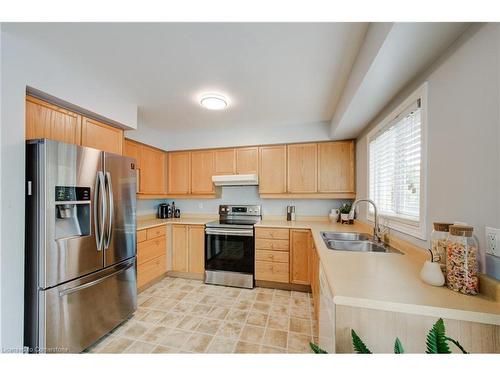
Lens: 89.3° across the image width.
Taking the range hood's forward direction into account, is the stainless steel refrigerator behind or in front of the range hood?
in front

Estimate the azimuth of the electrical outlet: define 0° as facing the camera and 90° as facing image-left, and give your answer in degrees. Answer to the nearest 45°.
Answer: approximately 45°

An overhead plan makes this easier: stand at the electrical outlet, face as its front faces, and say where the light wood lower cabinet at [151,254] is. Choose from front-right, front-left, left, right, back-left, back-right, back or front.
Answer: front-right

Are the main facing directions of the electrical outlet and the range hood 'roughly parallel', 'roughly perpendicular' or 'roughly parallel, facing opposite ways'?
roughly perpendicular

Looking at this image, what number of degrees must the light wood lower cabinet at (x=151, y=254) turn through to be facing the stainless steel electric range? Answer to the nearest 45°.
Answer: approximately 45° to its left

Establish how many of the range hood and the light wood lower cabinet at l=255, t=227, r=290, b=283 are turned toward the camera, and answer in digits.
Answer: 2

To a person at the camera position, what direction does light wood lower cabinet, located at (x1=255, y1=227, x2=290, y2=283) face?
facing the viewer

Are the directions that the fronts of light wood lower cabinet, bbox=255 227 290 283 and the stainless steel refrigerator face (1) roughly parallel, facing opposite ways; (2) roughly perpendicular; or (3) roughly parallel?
roughly perpendicular

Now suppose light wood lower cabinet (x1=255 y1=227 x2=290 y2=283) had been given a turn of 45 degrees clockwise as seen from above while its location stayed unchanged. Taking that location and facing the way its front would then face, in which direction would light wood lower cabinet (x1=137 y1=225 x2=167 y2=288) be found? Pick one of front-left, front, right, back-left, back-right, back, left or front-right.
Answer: front-right

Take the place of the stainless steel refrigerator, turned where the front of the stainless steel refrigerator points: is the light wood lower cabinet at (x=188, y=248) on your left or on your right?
on your left
